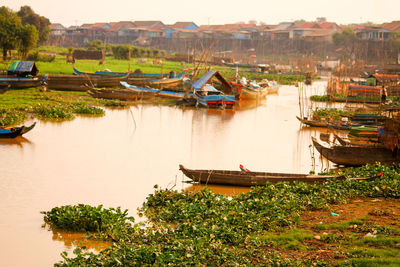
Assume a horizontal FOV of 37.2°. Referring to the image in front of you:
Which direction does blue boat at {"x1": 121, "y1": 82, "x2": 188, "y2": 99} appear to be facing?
to the viewer's left

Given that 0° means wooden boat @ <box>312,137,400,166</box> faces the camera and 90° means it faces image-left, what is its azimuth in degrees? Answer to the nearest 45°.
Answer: approximately 90°

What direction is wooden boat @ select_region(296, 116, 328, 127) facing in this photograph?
to the viewer's left

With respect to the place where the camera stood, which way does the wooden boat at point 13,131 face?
facing to the right of the viewer

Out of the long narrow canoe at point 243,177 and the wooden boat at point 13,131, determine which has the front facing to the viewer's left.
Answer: the long narrow canoe

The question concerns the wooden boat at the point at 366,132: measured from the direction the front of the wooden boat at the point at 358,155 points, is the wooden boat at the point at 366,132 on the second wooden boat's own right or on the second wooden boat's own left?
on the second wooden boat's own right
